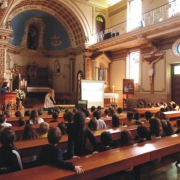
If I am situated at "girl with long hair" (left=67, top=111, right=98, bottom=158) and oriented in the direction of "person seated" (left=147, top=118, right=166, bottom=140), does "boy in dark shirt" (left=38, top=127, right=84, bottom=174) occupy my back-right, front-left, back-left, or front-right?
back-right

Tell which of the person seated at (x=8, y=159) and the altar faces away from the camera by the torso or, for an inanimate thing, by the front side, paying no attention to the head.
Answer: the person seated

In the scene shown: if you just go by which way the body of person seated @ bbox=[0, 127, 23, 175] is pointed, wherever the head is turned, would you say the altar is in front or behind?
in front

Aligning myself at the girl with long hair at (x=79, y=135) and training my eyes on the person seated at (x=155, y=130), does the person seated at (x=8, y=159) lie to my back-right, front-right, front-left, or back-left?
back-right

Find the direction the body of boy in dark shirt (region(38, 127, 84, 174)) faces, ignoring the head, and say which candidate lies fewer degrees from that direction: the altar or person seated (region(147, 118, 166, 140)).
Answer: the altar

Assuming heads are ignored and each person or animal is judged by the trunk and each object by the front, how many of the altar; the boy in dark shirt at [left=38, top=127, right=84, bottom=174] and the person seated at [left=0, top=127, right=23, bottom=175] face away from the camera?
2

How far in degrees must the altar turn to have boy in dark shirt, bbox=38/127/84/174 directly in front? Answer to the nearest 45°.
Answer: approximately 45° to its right

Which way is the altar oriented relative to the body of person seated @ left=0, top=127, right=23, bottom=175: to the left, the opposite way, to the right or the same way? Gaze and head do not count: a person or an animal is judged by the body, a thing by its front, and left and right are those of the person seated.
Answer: the opposite way

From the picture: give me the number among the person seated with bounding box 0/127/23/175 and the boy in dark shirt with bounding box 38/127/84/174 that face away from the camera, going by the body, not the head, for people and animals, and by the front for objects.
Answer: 2

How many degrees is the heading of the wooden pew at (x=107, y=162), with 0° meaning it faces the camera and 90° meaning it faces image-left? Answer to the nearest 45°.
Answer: approximately 135°

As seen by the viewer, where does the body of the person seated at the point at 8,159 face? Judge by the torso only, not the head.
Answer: away from the camera

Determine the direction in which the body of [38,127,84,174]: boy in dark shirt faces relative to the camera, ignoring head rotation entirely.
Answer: away from the camera
